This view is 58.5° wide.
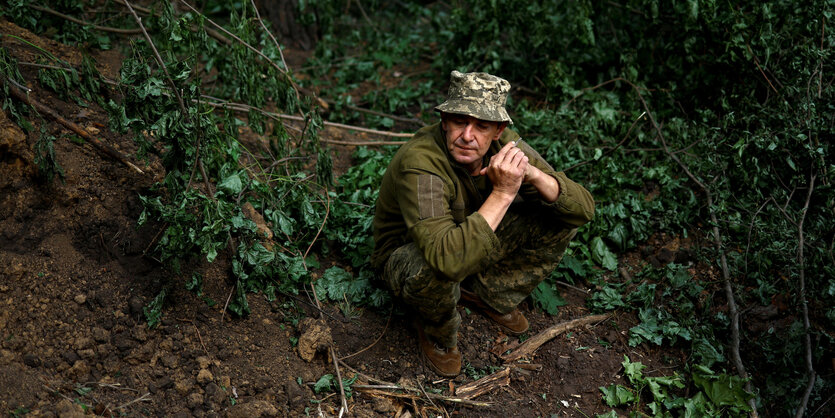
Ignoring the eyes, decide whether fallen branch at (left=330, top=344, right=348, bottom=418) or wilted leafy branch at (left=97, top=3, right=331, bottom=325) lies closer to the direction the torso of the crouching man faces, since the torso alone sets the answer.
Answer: the fallen branch

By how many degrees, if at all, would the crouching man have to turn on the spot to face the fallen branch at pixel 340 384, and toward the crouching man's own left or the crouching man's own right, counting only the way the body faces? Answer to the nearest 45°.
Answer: approximately 90° to the crouching man's own right

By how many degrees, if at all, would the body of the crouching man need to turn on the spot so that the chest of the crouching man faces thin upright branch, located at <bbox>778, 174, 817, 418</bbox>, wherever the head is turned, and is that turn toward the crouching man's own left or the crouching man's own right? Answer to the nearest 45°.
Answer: approximately 45° to the crouching man's own left

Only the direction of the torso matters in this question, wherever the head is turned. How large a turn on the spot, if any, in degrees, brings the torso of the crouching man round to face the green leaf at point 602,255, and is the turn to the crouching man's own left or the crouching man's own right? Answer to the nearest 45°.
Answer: approximately 90° to the crouching man's own left

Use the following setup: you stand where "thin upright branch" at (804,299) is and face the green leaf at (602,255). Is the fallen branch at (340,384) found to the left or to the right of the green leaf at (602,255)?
left

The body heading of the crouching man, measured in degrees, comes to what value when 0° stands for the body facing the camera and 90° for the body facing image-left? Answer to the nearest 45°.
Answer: approximately 315°
